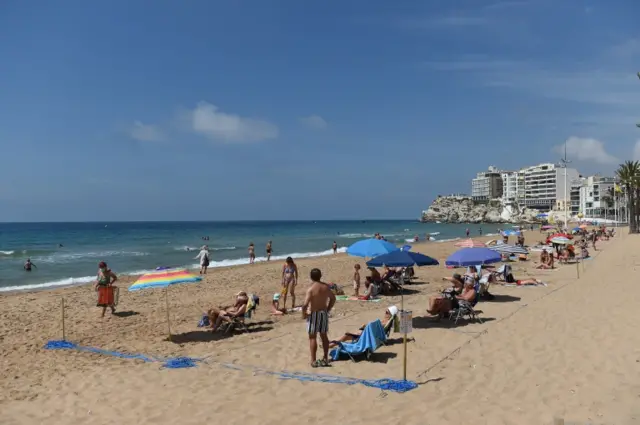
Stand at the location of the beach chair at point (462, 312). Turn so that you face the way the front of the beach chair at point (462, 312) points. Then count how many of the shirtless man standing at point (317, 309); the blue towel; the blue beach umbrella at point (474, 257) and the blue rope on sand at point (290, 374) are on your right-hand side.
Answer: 1

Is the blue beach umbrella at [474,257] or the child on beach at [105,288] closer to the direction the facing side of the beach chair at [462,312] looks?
the child on beach

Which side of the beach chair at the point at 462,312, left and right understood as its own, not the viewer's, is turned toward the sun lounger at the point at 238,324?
front

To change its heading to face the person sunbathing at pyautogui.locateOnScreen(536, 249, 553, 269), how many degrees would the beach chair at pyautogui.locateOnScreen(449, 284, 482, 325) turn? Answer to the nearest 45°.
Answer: approximately 90° to its right

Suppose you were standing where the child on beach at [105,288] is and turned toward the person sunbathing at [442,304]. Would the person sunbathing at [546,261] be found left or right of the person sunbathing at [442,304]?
left

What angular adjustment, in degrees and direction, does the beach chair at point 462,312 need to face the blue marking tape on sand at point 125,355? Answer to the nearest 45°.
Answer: approximately 45° to its left

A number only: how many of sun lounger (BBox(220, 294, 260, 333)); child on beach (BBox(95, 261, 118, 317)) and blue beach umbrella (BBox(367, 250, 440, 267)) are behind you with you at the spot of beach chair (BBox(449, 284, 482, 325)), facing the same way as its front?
0

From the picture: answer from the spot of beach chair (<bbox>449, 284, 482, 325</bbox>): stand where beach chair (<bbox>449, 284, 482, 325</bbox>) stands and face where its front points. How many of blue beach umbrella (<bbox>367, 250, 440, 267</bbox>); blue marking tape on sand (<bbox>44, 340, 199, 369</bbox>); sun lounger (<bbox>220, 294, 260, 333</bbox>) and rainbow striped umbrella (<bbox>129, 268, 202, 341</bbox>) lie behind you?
0

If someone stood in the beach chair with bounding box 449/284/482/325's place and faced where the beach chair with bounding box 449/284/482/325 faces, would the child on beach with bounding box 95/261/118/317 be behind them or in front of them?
in front

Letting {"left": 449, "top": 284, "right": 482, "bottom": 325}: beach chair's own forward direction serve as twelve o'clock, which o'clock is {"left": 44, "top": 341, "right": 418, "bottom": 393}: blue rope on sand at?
The blue rope on sand is roughly at 10 o'clock from the beach chair.

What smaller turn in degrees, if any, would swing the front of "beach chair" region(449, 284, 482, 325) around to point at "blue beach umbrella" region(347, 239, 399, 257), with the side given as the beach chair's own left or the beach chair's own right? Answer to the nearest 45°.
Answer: approximately 45° to the beach chair's own right

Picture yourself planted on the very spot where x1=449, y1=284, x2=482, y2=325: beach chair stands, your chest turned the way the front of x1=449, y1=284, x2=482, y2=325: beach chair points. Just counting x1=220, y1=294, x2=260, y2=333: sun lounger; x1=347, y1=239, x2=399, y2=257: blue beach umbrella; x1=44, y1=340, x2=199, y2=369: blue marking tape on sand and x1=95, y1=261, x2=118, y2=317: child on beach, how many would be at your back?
0

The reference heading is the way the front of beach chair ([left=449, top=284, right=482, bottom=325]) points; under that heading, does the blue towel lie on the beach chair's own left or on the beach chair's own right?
on the beach chair's own left

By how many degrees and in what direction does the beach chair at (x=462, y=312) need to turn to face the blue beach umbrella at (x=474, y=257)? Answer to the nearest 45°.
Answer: approximately 90° to its right

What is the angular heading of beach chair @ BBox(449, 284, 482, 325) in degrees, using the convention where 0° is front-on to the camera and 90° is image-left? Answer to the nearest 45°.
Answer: approximately 90°
